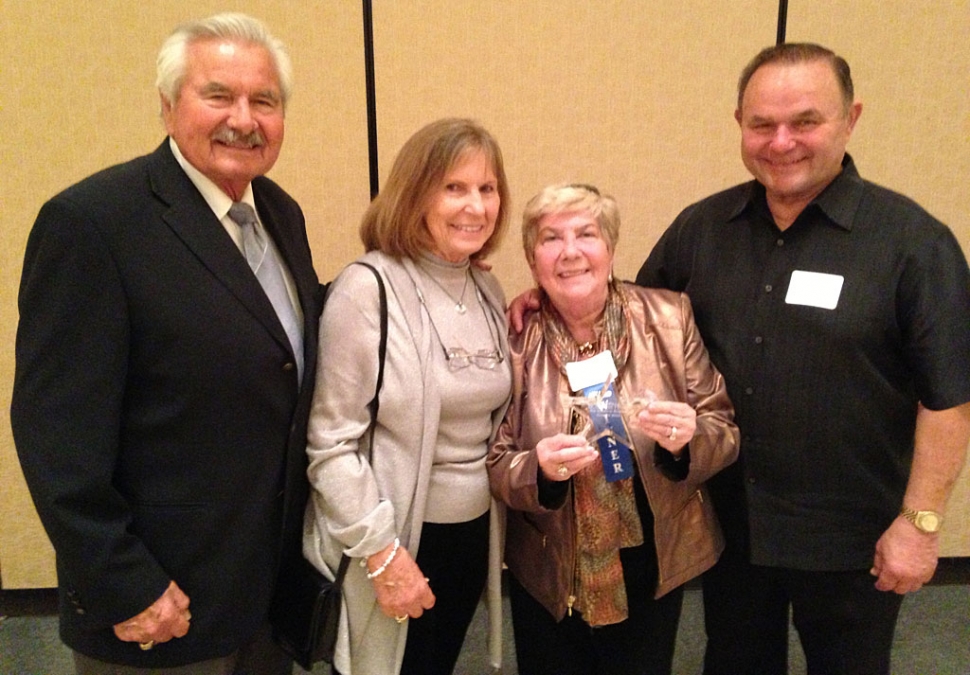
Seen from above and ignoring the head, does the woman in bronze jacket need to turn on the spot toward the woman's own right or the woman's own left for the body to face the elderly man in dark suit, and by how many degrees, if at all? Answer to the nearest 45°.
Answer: approximately 45° to the woman's own right

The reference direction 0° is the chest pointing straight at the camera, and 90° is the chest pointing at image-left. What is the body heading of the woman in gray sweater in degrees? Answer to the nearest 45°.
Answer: approximately 315°

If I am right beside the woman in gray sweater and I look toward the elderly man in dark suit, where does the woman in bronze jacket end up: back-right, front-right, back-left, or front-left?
back-left

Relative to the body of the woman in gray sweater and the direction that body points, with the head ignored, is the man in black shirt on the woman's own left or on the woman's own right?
on the woman's own left
